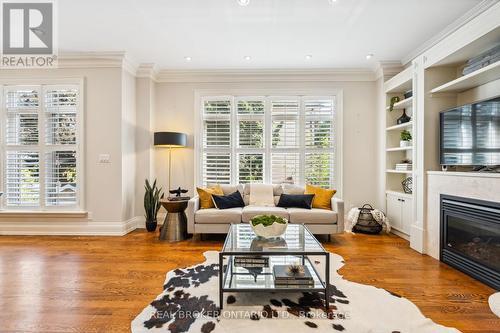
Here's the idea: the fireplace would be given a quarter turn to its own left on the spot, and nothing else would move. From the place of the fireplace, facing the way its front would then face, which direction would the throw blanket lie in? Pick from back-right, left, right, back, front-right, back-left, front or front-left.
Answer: back

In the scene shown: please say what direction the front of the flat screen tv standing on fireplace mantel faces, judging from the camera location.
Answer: facing the viewer and to the left of the viewer

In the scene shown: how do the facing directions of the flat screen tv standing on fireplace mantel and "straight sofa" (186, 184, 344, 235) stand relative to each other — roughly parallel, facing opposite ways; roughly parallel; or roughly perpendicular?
roughly perpendicular

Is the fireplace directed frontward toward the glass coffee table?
yes

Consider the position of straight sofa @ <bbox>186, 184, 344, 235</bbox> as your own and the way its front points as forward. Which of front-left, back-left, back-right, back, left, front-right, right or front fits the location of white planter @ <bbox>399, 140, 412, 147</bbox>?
left

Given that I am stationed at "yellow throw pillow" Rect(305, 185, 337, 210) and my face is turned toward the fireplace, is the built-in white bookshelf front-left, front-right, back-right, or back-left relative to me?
front-left

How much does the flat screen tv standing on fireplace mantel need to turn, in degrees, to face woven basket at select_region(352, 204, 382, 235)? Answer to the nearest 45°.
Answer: approximately 90° to its right

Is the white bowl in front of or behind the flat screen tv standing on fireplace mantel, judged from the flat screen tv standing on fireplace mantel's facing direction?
in front

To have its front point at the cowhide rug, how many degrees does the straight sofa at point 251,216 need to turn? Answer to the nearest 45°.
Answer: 0° — it already faces it

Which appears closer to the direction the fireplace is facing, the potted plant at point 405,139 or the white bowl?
the white bowl

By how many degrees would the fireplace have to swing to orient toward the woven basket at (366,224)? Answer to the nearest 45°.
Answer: approximately 90° to its right

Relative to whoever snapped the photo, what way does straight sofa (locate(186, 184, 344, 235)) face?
facing the viewer

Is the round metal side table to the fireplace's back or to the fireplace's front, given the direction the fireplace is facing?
to the front

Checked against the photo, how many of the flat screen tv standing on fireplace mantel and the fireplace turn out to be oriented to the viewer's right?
0

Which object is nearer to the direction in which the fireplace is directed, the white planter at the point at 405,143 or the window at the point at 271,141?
the window

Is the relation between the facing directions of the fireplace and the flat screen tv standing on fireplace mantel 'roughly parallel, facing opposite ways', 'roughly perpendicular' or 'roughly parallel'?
roughly parallel

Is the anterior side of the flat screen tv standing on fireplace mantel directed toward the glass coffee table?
yes

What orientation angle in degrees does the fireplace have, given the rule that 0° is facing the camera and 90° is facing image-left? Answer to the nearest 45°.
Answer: approximately 45°
